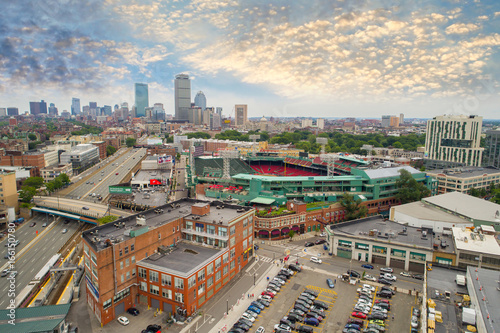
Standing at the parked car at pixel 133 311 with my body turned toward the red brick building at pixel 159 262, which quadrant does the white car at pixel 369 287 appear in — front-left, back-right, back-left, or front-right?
front-right

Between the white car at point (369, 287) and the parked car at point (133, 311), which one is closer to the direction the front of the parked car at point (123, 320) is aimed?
the white car

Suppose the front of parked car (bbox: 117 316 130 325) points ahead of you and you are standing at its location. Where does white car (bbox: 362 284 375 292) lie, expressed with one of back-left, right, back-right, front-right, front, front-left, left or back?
front-left

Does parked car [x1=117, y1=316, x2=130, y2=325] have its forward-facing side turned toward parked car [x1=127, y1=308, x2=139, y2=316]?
no

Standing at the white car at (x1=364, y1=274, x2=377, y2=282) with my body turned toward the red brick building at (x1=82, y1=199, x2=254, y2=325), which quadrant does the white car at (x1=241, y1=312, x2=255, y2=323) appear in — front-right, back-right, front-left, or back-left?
front-left

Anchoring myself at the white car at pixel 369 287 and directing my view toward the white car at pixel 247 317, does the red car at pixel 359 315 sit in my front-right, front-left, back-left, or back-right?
front-left

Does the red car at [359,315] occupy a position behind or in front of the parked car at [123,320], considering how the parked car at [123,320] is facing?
in front

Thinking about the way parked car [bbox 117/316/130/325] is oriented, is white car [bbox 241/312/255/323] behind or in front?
in front
